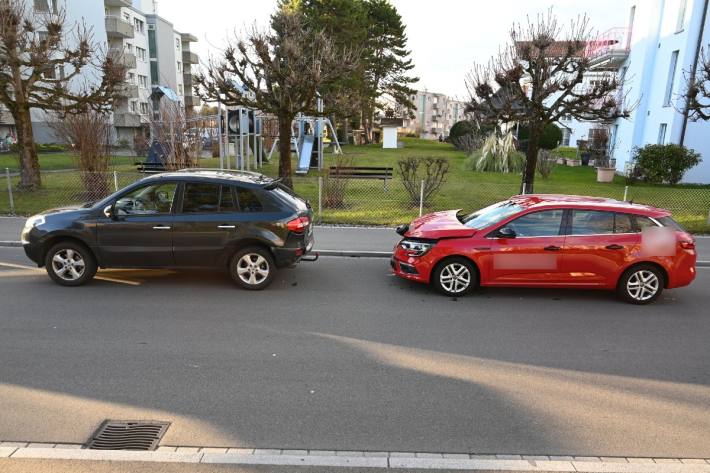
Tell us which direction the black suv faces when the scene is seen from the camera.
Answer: facing to the left of the viewer

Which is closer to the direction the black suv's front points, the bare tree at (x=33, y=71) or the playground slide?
the bare tree

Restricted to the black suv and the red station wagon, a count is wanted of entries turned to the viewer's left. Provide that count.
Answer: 2

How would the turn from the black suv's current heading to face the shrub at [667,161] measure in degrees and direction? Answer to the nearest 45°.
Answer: approximately 180°

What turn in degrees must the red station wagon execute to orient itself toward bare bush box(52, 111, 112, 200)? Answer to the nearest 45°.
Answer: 0° — it already faces it

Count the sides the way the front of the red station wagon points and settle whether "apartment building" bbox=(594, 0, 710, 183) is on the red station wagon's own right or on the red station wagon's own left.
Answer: on the red station wagon's own right

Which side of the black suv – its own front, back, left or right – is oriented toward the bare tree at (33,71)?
right

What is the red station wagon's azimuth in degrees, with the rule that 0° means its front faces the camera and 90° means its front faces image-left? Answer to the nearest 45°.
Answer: approximately 90°

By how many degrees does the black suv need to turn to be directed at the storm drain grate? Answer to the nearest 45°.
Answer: approximately 90° to its left

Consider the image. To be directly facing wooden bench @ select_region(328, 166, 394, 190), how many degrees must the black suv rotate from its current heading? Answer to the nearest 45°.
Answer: approximately 135° to its right
